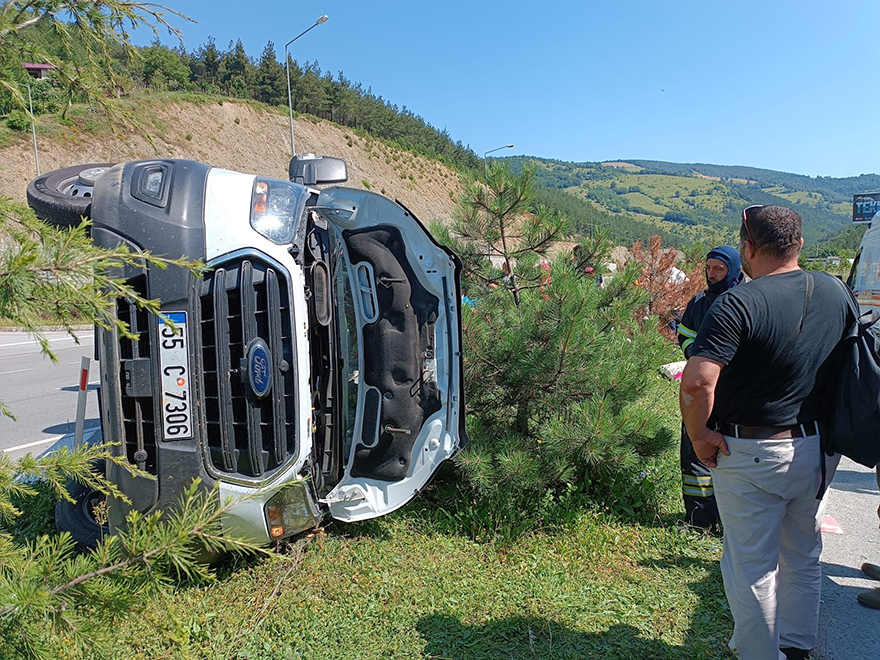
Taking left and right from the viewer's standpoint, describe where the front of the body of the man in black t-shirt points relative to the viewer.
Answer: facing away from the viewer and to the left of the viewer

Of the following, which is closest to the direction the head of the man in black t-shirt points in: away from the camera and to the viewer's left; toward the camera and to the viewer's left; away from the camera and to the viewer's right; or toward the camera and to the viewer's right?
away from the camera and to the viewer's left

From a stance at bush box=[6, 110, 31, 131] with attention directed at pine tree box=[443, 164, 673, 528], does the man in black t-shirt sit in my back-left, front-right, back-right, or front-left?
front-right

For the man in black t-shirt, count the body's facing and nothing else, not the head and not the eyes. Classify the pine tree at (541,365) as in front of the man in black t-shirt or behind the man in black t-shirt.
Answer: in front

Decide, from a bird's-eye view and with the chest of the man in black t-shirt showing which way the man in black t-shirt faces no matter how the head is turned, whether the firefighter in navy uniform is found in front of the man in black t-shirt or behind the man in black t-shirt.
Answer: in front
